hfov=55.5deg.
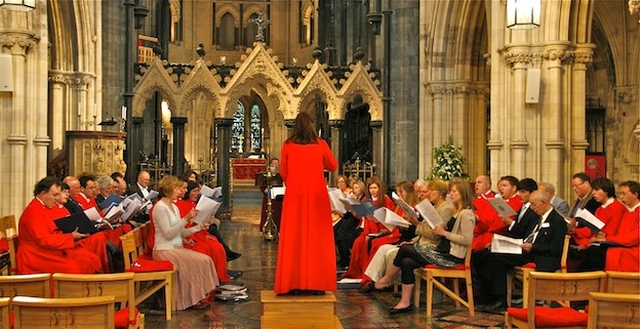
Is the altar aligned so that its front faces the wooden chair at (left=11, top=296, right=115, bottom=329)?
yes

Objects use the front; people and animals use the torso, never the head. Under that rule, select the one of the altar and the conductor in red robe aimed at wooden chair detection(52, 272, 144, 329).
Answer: the altar

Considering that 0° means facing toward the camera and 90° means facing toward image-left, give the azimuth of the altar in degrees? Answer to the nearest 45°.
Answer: approximately 0°

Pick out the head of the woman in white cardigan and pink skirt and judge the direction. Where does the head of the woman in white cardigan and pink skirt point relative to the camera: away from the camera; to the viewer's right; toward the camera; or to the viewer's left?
to the viewer's right

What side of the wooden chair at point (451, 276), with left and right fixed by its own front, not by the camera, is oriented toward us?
left

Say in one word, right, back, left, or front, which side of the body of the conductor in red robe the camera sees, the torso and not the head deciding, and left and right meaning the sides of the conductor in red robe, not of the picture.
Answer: back

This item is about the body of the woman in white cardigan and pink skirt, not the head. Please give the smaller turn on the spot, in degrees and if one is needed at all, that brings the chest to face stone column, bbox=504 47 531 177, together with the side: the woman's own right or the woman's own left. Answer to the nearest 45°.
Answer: approximately 45° to the woman's own left

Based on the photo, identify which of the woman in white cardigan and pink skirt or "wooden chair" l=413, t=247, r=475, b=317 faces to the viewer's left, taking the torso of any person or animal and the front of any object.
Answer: the wooden chair

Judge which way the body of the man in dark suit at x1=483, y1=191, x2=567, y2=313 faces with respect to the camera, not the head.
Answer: to the viewer's left

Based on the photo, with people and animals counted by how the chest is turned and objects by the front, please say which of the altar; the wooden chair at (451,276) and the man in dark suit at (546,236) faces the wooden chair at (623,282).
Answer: the altar

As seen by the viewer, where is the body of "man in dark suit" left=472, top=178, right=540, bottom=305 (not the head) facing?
to the viewer's left

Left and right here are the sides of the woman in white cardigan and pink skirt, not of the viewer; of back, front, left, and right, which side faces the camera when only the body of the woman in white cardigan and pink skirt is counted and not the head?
right

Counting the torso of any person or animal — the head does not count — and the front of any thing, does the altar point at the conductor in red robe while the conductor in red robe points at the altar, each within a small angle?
yes
